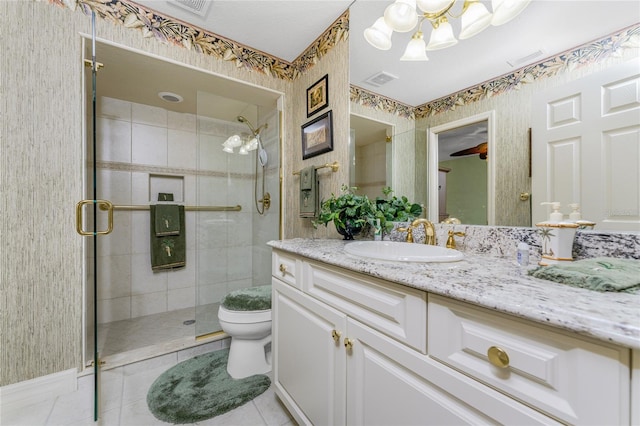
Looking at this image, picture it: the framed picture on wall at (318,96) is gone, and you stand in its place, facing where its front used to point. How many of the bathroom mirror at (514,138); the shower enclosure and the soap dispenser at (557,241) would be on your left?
2

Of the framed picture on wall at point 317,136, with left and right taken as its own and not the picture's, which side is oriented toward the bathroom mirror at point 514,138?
left

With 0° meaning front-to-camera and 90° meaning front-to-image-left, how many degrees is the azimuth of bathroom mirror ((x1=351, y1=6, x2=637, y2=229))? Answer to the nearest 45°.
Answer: approximately 45°

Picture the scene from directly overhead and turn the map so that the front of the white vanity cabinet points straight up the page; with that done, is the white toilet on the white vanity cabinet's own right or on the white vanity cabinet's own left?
on the white vanity cabinet's own right

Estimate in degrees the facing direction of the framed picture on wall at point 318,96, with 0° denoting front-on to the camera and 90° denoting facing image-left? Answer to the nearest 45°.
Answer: approximately 45°

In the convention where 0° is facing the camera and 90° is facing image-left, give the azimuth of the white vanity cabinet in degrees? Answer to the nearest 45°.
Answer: approximately 45°

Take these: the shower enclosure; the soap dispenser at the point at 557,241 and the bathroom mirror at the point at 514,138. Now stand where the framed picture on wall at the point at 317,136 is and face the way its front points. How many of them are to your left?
2

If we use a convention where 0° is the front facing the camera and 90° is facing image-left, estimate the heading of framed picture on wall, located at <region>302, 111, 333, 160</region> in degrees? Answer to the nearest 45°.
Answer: approximately 45°
